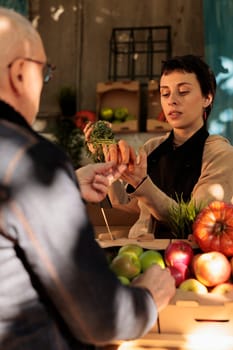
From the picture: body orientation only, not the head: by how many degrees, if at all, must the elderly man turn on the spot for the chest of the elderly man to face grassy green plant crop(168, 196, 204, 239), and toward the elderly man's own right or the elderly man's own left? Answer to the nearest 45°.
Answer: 0° — they already face it

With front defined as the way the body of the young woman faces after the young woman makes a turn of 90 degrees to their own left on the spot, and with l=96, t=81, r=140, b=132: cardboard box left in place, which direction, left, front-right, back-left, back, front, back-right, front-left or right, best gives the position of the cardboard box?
back-left

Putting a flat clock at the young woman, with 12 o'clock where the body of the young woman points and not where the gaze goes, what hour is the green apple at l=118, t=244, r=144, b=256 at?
The green apple is roughly at 11 o'clock from the young woman.

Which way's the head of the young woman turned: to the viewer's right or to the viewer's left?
to the viewer's left

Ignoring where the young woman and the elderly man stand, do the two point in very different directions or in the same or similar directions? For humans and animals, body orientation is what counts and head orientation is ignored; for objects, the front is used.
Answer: very different directions

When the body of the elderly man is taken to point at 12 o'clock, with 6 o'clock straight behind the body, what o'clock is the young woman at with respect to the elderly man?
The young woman is roughly at 11 o'clock from the elderly man.

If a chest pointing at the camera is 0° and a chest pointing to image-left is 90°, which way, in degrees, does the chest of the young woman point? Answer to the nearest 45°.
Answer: approximately 45°

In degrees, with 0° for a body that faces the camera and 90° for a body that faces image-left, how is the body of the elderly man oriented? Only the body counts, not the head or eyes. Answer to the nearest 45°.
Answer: approximately 225°

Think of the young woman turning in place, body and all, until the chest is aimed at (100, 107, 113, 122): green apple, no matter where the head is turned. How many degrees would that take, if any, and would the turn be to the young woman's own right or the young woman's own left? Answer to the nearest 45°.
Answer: approximately 135° to the young woman's own right

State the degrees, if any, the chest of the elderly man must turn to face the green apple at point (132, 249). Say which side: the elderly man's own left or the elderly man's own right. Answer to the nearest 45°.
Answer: approximately 45° to the elderly man's own left
